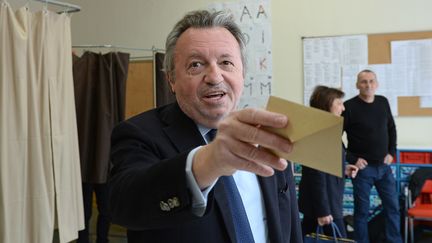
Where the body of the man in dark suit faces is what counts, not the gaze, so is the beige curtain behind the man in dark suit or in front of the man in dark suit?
behind

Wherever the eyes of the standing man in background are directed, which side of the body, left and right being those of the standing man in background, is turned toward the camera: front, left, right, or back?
front

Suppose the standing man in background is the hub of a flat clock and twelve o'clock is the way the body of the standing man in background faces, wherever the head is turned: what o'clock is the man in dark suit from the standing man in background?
The man in dark suit is roughly at 12 o'clock from the standing man in background.

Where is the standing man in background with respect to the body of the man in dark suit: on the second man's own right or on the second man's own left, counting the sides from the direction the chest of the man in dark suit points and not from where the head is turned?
on the second man's own left

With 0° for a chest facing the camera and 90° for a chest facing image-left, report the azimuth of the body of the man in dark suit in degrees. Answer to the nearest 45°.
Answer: approximately 315°

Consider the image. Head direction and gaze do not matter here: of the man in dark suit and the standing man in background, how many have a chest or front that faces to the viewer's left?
0
